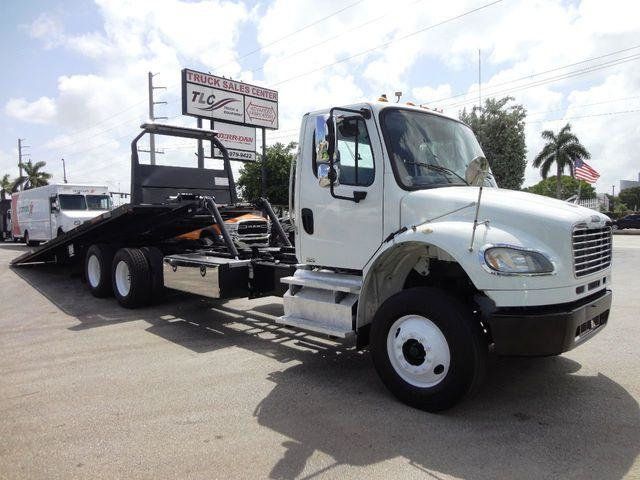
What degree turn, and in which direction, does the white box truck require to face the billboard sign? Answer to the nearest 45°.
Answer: approximately 45° to its left

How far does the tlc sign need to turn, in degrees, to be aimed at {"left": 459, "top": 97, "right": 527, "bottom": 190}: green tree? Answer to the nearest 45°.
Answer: approximately 45° to its left

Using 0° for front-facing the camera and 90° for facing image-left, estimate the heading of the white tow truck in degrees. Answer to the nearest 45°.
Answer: approximately 315°

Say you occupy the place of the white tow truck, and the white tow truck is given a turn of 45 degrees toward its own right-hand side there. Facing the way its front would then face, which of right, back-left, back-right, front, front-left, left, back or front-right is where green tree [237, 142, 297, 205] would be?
back

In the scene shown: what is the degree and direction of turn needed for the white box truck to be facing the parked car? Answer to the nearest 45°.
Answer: approximately 45° to its left

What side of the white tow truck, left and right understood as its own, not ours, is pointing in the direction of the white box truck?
back

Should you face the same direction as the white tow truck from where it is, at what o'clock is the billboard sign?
The billboard sign is roughly at 7 o'clock from the white tow truck.

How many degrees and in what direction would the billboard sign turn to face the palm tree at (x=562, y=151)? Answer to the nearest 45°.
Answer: approximately 90° to its left

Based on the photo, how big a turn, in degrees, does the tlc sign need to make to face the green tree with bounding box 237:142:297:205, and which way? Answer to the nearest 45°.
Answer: approximately 135° to its left
